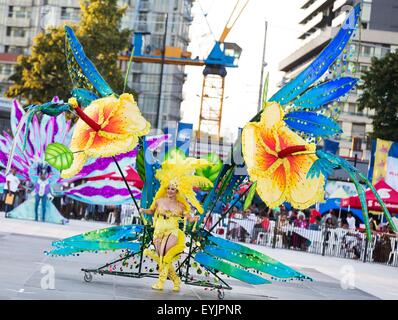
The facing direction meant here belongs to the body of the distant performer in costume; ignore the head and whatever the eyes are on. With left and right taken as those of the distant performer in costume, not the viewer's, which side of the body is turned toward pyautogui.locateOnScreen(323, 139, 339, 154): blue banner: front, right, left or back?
left

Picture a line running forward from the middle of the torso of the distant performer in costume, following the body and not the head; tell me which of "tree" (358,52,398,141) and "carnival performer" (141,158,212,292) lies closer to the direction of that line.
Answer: the carnival performer

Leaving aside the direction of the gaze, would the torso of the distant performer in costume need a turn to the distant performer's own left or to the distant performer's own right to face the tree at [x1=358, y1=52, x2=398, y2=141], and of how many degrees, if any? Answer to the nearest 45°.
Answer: approximately 135° to the distant performer's own left

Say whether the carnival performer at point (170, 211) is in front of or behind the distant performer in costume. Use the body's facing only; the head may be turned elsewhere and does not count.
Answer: in front

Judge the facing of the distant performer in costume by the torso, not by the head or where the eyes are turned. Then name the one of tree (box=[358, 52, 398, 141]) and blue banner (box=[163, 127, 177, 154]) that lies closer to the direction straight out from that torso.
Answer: the blue banner

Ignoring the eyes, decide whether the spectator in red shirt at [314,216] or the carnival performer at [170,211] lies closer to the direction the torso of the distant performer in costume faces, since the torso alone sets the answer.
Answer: the carnival performer

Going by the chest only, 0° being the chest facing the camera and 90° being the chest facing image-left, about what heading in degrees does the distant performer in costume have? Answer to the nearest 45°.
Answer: approximately 0°

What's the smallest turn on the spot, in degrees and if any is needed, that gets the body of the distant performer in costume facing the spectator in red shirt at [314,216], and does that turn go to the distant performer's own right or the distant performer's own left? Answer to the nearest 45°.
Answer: approximately 90° to the distant performer's own left

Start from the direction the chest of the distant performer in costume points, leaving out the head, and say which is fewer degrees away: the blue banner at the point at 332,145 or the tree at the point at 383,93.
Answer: the blue banner
